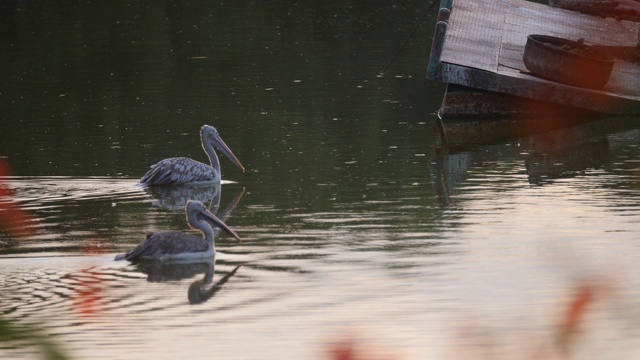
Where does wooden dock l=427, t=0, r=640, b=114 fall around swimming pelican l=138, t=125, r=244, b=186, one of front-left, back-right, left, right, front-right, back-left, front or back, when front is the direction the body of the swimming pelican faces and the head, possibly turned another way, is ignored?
front-left

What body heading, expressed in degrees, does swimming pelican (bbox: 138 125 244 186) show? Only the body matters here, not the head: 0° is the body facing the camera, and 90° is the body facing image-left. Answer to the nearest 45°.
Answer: approximately 270°
